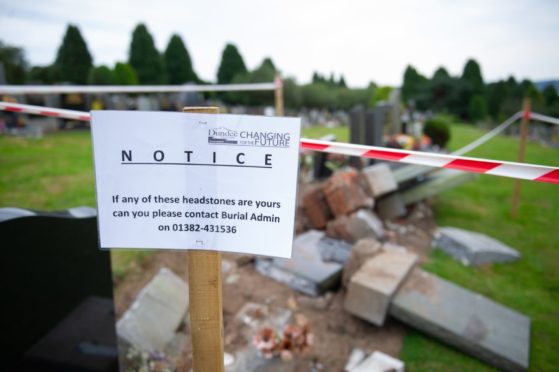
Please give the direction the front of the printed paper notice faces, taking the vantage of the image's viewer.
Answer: facing the viewer

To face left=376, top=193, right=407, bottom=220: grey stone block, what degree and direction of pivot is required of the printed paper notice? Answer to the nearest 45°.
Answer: approximately 135° to its left

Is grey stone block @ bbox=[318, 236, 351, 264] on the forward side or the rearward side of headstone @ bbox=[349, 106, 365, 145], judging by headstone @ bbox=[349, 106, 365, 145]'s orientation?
on the forward side

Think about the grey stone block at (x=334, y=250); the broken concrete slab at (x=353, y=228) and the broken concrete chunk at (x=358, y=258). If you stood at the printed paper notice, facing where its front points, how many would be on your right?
0

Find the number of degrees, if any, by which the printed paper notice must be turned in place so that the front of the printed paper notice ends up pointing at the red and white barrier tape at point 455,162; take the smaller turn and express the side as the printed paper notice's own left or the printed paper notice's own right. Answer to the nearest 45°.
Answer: approximately 90° to the printed paper notice's own left

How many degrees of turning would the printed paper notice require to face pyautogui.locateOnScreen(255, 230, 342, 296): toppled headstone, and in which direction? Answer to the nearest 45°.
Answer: approximately 135° to its left

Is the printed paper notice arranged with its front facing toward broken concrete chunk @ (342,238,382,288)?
no

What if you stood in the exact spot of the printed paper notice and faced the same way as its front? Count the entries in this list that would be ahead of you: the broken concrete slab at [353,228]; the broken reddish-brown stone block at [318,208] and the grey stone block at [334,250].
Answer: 0

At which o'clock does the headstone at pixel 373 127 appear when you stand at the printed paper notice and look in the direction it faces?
The headstone is roughly at 7 o'clock from the printed paper notice.

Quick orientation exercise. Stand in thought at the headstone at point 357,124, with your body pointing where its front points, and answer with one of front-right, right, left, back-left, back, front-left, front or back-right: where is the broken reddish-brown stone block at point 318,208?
front-left

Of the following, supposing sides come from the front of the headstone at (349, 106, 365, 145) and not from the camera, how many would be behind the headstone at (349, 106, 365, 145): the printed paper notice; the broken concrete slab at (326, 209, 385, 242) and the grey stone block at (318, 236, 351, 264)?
0

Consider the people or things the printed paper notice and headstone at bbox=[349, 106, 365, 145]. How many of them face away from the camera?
0

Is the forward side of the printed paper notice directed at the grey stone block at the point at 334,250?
no

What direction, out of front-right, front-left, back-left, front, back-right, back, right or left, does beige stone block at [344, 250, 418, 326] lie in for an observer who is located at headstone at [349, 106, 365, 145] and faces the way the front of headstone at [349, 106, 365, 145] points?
front-left
